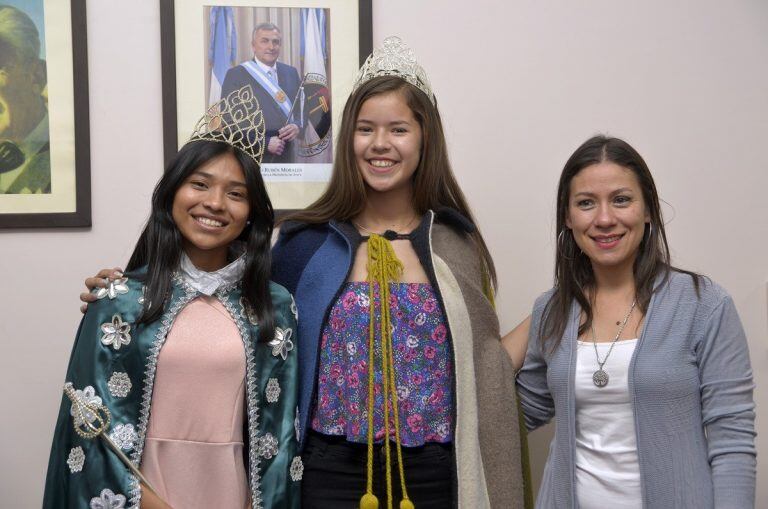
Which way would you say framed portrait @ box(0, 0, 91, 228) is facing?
toward the camera

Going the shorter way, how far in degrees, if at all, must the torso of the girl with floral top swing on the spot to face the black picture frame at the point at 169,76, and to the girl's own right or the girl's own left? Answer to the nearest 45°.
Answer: approximately 135° to the girl's own right

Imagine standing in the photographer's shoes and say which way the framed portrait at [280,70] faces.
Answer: facing the viewer

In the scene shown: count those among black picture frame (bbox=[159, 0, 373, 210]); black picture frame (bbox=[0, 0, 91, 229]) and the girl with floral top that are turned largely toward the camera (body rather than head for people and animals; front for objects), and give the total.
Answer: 3

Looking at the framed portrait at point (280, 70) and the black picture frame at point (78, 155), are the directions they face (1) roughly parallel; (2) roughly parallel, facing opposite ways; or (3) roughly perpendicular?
roughly parallel

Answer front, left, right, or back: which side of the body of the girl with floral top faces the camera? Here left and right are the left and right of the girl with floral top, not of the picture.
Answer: front

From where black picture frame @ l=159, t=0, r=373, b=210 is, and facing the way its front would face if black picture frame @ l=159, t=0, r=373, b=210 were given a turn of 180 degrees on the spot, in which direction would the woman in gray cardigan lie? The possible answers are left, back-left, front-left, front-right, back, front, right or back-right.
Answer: back-right
